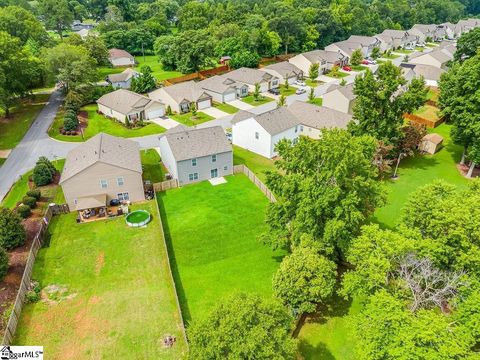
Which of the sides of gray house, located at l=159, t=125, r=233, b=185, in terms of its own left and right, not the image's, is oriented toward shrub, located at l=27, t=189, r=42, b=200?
left

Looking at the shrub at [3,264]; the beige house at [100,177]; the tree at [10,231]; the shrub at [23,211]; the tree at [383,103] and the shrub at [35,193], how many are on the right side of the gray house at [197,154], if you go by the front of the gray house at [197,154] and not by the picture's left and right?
1

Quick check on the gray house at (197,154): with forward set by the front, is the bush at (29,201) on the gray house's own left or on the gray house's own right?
on the gray house's own left

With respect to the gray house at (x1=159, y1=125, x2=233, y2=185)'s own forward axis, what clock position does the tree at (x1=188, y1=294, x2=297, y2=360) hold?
The tree is roughly at 6 o'clock from the gray house.

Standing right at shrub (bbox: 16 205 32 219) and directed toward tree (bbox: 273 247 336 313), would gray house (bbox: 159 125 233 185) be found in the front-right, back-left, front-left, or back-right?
front-left

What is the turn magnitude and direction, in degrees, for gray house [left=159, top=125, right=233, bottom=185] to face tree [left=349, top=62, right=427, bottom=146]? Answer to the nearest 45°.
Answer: approximately 90° to its right

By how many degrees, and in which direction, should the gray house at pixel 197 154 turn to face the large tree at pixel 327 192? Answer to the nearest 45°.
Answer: approximately 135° to its right

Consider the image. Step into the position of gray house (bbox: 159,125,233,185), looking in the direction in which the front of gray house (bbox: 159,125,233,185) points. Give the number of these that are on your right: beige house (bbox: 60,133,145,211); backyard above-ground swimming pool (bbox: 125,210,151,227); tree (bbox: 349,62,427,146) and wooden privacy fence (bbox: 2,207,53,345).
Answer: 1

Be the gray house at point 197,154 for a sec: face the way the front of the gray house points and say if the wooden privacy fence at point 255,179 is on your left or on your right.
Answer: on your right

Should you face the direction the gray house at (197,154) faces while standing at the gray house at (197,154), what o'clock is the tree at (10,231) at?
The tree is roughly at 8 o'clock from the gray house.

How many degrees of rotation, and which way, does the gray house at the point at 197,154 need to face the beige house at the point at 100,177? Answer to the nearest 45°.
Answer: approximately 135° to its left

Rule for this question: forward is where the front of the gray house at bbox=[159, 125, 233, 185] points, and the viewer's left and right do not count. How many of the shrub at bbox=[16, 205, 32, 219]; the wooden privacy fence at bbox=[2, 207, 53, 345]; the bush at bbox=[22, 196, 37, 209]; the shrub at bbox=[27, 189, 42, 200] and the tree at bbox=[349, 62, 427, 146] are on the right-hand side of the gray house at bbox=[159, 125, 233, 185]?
1

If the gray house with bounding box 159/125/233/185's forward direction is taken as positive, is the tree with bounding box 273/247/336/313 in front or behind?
behind

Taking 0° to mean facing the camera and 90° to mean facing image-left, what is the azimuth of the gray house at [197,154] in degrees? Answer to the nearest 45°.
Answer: approximately 180°

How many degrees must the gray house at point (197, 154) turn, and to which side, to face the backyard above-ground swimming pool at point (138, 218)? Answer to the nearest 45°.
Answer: approximately 135° to its left

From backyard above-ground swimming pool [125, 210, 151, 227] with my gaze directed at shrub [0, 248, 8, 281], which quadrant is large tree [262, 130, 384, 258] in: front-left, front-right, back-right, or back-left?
back-left
